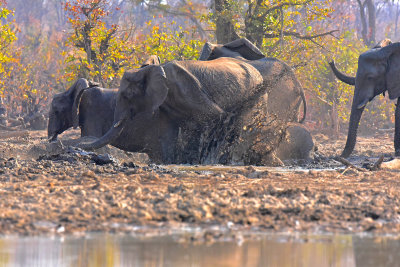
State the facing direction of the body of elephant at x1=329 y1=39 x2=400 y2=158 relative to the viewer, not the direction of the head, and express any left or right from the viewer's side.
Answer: facing to the left of the viewer

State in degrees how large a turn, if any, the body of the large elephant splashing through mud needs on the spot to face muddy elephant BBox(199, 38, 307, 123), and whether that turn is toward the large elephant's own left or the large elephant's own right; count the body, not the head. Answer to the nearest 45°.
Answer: approximately 135° to the large elephant's own right

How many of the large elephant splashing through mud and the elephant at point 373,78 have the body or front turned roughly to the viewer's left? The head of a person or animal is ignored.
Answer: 2

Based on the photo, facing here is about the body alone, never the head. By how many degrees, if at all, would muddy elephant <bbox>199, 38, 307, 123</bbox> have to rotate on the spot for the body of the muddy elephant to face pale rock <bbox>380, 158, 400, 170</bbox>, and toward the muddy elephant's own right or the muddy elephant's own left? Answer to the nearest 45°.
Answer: approximately 135° to the muddy elephant's own left

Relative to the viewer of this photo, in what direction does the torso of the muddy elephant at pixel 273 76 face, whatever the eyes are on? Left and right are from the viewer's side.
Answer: facing to the left of the viewer

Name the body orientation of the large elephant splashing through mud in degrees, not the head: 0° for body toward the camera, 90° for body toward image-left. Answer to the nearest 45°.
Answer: approximately 90°

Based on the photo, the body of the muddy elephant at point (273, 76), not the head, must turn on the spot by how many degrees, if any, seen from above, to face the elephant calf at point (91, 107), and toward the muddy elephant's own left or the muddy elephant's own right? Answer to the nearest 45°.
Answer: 0° — it already faces it
